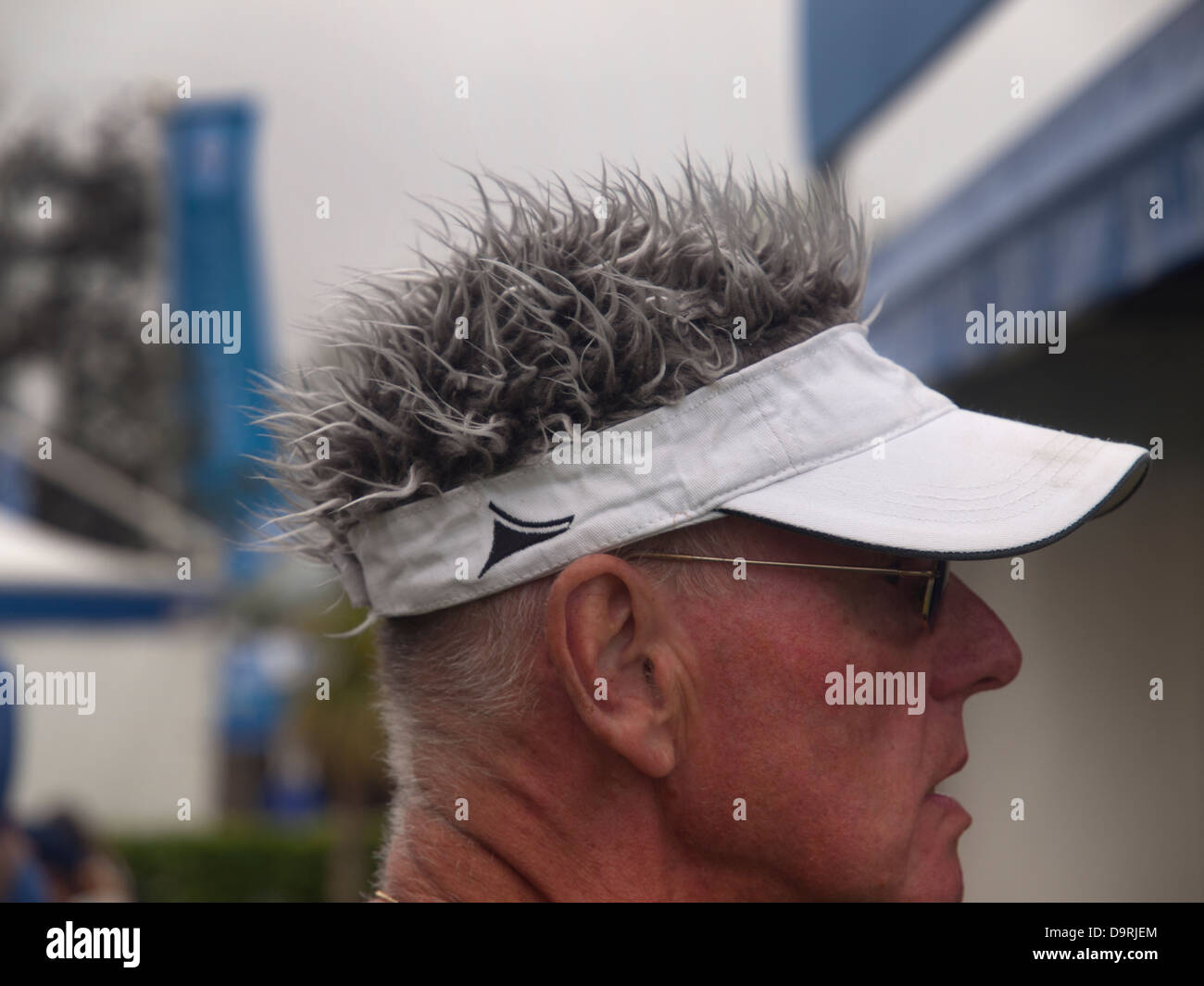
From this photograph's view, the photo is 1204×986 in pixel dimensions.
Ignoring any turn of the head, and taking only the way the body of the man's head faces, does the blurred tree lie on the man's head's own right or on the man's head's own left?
on the man's head's own left

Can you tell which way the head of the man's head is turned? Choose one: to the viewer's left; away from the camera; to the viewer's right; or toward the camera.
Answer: to the viewer's right
